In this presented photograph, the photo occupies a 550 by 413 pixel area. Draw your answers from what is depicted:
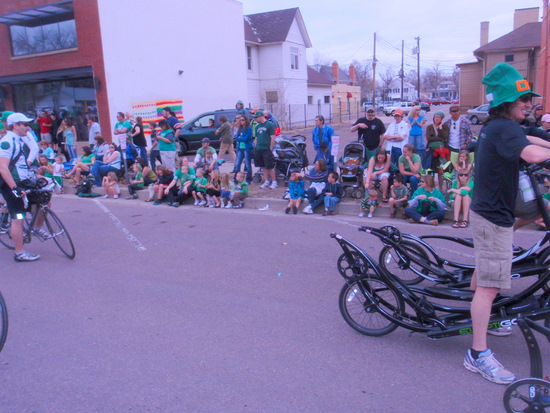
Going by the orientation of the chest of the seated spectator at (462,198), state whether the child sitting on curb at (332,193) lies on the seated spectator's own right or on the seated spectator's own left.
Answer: on the seated spectator's own right

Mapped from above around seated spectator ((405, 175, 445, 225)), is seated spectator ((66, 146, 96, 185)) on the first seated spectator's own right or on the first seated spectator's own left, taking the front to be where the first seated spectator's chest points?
on the first seated spectator's own right

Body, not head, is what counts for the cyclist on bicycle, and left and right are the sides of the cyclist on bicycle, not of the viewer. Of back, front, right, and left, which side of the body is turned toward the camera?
right

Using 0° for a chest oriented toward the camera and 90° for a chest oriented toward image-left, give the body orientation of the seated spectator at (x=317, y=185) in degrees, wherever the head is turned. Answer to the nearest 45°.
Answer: approximately 45°

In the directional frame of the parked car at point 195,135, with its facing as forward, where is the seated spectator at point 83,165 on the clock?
The seated spectator is roughly at 10 o'clock from the parked car.

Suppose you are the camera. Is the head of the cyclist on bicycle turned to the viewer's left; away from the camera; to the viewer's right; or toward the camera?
to the viewer's right

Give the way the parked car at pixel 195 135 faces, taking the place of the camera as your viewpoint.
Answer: facing to the left of the viewer

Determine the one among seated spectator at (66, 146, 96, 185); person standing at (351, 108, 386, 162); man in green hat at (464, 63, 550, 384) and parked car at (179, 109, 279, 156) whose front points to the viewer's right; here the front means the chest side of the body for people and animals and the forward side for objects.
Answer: the man in green hat

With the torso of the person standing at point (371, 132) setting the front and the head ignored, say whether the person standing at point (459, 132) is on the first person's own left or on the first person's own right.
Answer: on the first person's own left

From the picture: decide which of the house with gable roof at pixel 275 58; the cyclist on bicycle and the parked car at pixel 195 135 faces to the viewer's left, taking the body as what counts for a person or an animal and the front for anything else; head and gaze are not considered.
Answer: the parked car

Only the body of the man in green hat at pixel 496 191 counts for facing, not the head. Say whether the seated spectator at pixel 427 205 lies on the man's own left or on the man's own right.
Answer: on the man's own left
